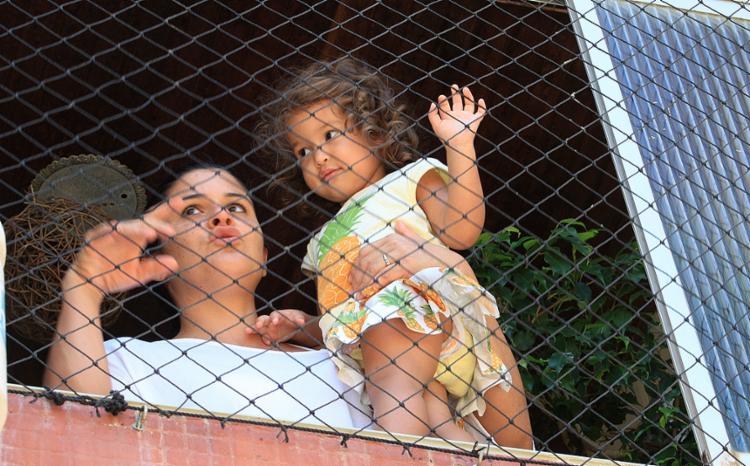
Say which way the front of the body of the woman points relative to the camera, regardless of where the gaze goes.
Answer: toward the camera

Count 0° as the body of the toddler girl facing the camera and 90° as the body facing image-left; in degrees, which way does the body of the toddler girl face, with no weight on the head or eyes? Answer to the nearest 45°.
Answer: approximately 45°

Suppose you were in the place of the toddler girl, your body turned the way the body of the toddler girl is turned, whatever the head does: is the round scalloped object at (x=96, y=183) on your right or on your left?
on your right

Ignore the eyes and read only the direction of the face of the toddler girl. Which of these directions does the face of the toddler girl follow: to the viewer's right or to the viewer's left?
to the viewer's left

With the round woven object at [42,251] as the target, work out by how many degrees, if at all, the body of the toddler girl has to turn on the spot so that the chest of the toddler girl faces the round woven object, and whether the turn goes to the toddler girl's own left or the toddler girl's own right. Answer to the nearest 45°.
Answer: approximately 45° to the toddler girl's own right
